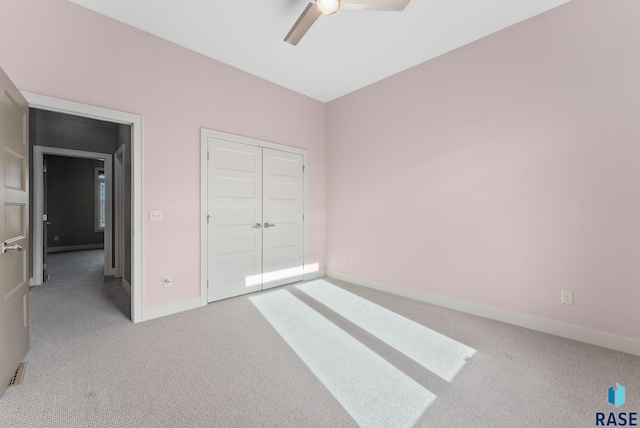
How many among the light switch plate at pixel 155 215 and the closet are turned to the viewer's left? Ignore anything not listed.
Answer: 0

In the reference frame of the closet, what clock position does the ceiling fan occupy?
The ceiling fan is roughly at 1 o'clock from the closet.

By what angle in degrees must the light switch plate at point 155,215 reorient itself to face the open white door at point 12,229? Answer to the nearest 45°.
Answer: approximately 45° to its right

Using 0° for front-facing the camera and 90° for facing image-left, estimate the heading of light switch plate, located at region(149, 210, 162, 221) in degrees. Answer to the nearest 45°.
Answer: approximately 0°

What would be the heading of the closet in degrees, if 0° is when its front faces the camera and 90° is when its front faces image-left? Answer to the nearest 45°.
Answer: approximately 315°

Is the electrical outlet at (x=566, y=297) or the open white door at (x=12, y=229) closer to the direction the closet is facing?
the electrical outlet

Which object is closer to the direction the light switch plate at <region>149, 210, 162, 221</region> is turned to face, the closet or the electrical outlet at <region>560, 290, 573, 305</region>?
the electrical outlet

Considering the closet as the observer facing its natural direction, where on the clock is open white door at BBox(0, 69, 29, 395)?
The open white door is roughly at 3 o'clock from the closet.

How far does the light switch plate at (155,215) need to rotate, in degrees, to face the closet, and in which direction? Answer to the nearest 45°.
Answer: approximately 90° to its left

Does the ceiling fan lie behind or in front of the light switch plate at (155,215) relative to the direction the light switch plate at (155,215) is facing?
in front
